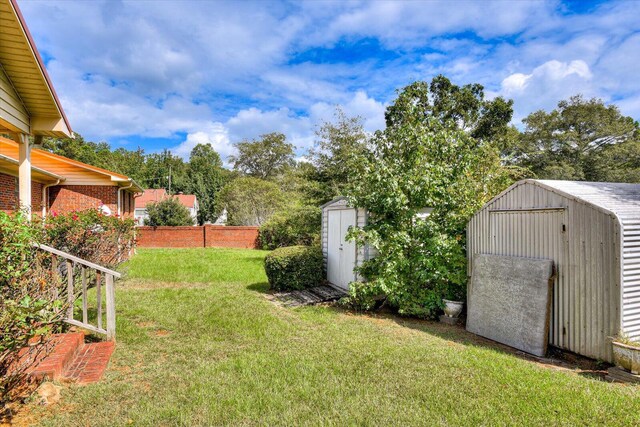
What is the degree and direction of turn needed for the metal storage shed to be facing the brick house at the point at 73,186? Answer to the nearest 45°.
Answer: approximately 45° to its right

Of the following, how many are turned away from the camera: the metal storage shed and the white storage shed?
0

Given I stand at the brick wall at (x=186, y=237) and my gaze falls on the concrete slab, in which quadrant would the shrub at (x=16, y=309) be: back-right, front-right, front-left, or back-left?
front-right

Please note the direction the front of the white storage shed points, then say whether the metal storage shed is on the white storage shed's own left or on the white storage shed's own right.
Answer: on the white storage shed's own left

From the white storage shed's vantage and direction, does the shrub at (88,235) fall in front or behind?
in front

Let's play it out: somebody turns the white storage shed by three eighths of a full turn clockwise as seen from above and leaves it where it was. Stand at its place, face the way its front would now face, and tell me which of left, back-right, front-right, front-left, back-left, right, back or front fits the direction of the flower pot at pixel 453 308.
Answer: back-right

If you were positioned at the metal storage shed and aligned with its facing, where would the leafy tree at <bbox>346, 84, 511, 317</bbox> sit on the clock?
The leafy tree is roughly at 2 o'clock from the metal storage shed.

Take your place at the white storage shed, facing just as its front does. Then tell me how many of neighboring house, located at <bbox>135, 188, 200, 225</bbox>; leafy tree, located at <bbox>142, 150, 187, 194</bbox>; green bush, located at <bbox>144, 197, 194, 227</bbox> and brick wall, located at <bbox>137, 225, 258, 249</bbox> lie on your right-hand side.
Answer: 4

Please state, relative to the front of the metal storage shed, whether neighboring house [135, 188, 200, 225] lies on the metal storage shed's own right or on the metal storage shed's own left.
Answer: on the metal storage shed's own right

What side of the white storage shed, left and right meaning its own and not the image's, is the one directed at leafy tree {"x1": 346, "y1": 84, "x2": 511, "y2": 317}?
left

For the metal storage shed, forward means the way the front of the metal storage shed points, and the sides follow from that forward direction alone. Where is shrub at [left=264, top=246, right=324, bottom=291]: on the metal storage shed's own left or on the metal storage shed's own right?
on the metal storage shed's own right

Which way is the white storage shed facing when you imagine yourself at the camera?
facing the viewer and to the left of the viewer

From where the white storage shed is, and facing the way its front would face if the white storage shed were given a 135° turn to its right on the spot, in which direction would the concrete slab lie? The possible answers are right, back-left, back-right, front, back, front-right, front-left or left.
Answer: back-right

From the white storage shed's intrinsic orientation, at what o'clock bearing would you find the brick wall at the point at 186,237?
The brick wall is roughly at 3 o'clock from the white storage shed.

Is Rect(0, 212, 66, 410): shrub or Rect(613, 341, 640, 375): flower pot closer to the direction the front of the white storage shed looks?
the shrub

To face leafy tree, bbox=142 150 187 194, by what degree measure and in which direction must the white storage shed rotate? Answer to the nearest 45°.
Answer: approximately 90° to its right

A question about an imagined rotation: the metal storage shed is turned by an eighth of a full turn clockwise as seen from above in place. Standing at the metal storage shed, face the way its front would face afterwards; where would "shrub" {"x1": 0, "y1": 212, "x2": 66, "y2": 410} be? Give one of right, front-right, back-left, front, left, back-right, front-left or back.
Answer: front-left
